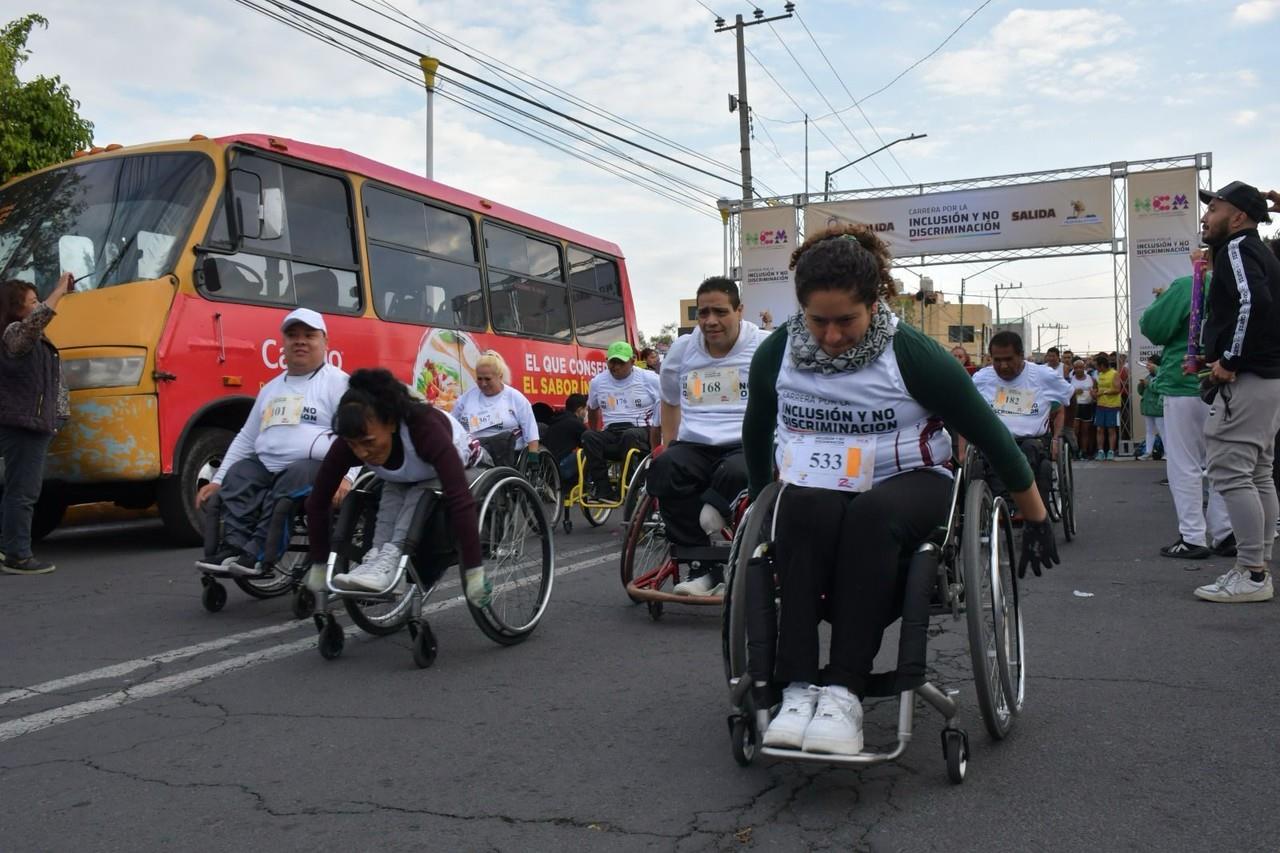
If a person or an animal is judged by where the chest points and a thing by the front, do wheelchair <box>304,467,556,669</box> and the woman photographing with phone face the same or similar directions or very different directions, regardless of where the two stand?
very different directions

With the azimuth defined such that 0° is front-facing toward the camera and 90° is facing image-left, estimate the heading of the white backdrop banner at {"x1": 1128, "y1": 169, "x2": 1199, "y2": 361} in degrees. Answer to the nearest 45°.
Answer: approximately 0°

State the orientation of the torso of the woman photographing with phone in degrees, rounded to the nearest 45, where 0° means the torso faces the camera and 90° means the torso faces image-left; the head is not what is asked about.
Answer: approximately 270°

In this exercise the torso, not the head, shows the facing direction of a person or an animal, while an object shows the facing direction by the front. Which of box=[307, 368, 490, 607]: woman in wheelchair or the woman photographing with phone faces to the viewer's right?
the woman photographing with phone

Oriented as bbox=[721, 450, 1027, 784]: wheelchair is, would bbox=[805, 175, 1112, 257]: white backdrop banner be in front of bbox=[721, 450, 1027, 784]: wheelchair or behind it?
behind

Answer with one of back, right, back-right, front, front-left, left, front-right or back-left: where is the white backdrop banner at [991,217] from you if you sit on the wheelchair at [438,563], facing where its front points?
back

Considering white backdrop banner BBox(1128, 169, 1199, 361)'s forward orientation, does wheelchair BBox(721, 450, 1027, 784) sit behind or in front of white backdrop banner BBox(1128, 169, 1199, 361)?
in front

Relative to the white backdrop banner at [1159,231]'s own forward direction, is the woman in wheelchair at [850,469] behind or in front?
in front

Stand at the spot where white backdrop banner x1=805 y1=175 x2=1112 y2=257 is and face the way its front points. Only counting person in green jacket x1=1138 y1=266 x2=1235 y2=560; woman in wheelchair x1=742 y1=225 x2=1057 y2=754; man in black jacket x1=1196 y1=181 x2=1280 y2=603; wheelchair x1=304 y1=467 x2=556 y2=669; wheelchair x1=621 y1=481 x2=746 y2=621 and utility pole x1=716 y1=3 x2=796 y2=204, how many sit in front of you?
5

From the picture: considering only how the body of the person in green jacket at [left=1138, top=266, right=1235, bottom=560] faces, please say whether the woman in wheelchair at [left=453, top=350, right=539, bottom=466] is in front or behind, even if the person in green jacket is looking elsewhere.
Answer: in front

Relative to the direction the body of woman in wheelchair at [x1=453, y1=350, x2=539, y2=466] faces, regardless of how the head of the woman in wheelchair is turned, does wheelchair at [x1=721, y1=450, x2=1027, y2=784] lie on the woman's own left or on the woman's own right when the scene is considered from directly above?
on the woman's own left

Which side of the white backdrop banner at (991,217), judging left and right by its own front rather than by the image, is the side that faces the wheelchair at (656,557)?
front

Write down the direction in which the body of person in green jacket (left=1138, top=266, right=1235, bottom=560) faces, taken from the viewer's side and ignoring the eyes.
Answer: to the viewer's left

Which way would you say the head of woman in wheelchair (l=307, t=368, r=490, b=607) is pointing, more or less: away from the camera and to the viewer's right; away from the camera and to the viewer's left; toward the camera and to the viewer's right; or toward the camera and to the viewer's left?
toward the camera and to the viewer's left
